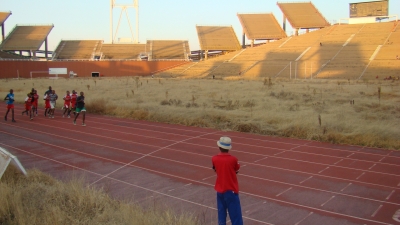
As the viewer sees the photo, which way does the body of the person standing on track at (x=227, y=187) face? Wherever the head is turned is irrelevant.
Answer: away from the camera
